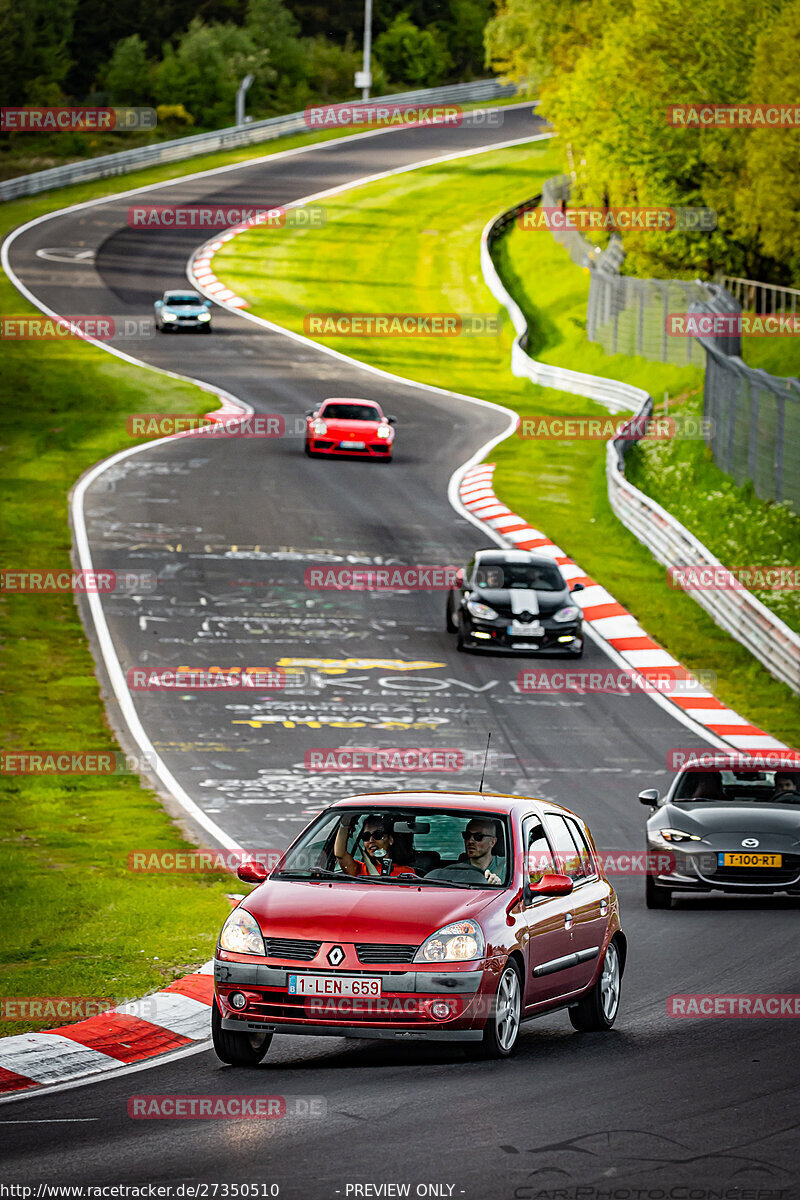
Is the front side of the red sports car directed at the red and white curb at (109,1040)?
yes

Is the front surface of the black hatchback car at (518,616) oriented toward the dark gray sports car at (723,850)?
yes

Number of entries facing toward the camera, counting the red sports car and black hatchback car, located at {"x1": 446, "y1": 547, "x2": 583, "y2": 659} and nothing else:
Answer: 2

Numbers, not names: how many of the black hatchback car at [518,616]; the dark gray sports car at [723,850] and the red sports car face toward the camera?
3

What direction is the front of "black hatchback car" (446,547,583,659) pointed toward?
toward the camera

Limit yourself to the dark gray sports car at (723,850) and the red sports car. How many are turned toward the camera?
2

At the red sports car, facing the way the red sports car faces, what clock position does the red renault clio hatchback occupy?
The red renault clio hatchback is roughly at 12 o'clock from the red sports car.

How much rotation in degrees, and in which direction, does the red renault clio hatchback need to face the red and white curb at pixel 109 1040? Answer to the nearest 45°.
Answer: approximately 45° to its right

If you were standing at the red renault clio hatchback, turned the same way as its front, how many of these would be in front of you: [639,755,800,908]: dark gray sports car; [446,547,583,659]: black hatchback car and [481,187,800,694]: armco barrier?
0

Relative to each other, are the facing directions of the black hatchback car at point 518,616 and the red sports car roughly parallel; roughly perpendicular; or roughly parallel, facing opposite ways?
roughly parallel

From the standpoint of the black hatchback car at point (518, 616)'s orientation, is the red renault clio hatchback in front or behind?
in front

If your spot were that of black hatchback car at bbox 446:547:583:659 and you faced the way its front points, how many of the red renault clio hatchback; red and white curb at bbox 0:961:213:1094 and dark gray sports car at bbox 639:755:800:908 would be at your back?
0

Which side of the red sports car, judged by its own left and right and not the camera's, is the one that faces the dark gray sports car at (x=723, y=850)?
front

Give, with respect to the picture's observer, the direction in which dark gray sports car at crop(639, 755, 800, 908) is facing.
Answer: facing the viewer

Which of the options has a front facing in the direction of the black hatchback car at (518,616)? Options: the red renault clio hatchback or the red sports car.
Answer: the red sports car

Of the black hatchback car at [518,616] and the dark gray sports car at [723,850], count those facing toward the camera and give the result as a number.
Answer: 2

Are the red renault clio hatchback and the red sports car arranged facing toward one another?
no

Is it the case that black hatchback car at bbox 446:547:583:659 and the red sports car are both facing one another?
no

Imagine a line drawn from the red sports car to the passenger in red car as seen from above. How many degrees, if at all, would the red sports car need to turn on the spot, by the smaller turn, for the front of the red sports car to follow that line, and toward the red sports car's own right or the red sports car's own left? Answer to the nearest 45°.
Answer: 0° — it already faces them

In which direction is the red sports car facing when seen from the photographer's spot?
facing the viewer
